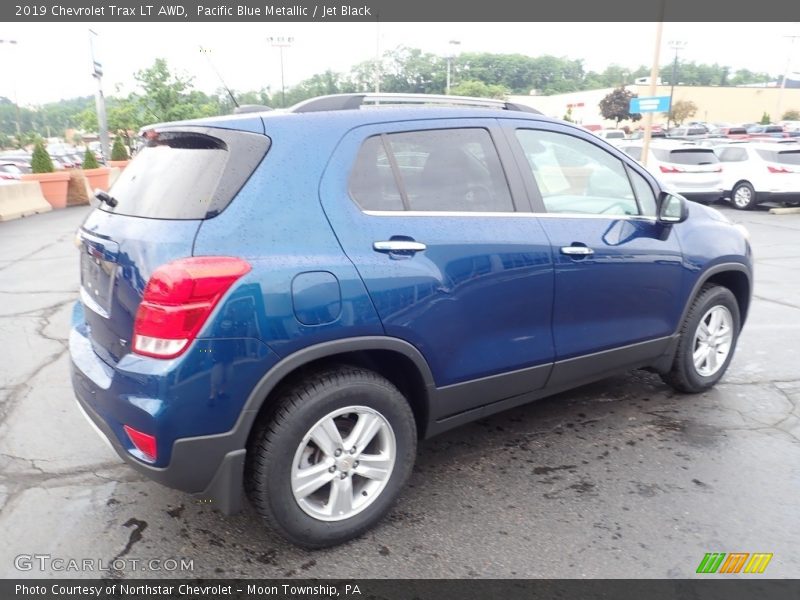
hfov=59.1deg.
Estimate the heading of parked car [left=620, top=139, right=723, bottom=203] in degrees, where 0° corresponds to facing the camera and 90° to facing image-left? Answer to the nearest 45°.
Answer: approximately 135°

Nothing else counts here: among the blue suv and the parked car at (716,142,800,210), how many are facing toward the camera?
0

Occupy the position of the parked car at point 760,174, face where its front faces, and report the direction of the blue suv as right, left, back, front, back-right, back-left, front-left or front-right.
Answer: back-left

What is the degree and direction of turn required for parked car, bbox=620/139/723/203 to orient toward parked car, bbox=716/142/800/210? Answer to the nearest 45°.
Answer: approximately 135° to its right

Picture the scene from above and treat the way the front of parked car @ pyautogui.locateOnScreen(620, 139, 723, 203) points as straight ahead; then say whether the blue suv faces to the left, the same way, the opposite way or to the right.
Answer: to the right

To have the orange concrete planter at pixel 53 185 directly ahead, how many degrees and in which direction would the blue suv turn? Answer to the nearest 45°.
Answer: approximately 90° to its left

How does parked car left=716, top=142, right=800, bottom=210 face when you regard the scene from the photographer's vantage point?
facing away from the viewer and to the left of the viewer

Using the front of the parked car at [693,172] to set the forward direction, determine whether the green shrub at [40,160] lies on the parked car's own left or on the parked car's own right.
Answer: on the parked car's own left

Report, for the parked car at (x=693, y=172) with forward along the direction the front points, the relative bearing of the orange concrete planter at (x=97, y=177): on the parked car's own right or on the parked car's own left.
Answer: on the parked car's own left

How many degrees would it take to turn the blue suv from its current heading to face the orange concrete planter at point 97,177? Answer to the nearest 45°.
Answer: approximately 90° to its left

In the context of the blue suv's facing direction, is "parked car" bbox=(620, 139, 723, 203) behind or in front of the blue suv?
in front

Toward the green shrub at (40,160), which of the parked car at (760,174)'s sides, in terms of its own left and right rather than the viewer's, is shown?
left

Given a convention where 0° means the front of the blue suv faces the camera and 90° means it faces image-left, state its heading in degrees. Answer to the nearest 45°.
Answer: approximately 225°

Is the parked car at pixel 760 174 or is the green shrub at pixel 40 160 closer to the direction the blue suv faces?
the parked car

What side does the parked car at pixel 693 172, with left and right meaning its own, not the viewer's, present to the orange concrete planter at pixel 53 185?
left
